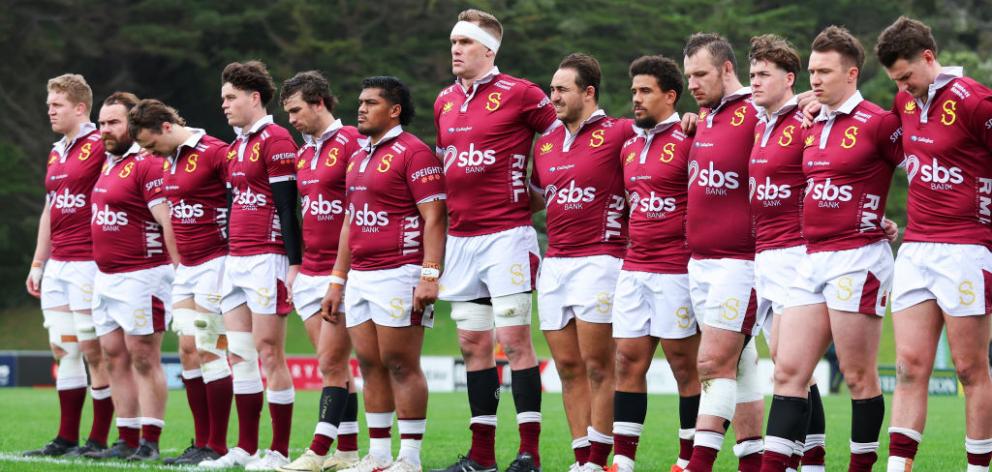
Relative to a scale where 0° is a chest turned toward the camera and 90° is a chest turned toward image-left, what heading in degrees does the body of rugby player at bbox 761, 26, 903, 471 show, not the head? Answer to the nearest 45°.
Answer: approximately 45°

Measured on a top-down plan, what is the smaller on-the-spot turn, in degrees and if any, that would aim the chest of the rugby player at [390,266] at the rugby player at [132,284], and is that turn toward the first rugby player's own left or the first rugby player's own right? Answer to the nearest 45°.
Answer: approximately 90° to the first rugby player's own right

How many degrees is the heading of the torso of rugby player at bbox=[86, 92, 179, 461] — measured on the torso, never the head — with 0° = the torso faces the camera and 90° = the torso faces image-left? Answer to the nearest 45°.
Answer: approximately 45°

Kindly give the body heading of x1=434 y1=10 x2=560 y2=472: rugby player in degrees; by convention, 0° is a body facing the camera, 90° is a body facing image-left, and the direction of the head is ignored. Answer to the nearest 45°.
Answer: approximately 45°

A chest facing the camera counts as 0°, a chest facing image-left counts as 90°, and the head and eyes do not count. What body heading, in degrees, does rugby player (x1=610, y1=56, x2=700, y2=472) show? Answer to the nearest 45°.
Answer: approximately 45°

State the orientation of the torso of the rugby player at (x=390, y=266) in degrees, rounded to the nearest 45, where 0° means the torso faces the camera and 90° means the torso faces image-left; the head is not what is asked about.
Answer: approximately 45°

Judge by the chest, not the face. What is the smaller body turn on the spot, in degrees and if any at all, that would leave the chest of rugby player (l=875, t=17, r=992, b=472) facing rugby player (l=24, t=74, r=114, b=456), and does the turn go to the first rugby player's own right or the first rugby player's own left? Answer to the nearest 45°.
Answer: approximately 45° to the first rugby player's own right
